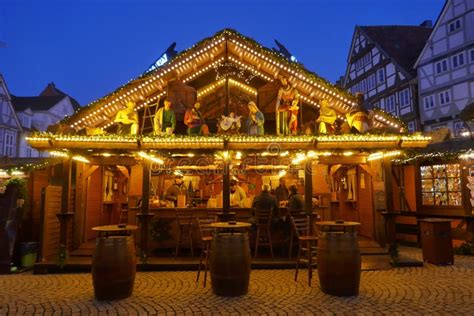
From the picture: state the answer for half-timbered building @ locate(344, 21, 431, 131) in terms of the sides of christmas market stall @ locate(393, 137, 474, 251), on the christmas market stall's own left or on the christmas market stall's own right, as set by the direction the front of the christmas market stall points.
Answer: on the christmas market stall's own right

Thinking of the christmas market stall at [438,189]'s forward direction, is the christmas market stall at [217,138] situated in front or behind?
in front

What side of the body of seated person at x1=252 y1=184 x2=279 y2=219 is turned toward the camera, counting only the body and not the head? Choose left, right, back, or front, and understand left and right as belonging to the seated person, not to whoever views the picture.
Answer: back

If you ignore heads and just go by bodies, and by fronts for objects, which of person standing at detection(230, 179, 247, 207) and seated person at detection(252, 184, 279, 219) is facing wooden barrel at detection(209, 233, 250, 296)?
the person standing

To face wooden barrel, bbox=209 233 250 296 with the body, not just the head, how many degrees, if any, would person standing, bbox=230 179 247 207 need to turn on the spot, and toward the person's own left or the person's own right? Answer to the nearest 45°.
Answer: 0° — they already face it

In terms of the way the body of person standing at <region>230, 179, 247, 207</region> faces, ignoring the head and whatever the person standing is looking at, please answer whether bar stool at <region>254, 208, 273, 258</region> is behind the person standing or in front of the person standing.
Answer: in front

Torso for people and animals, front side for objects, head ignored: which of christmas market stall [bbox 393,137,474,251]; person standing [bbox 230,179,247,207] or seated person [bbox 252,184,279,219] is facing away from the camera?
the seated person

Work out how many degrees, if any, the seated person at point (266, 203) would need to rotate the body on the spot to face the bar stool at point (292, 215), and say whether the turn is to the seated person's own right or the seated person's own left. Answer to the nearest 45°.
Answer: approximately 90° to the seated person's own right

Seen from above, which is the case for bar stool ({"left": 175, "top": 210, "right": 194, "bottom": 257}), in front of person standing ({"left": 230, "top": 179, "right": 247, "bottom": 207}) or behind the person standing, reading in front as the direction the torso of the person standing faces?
in front
